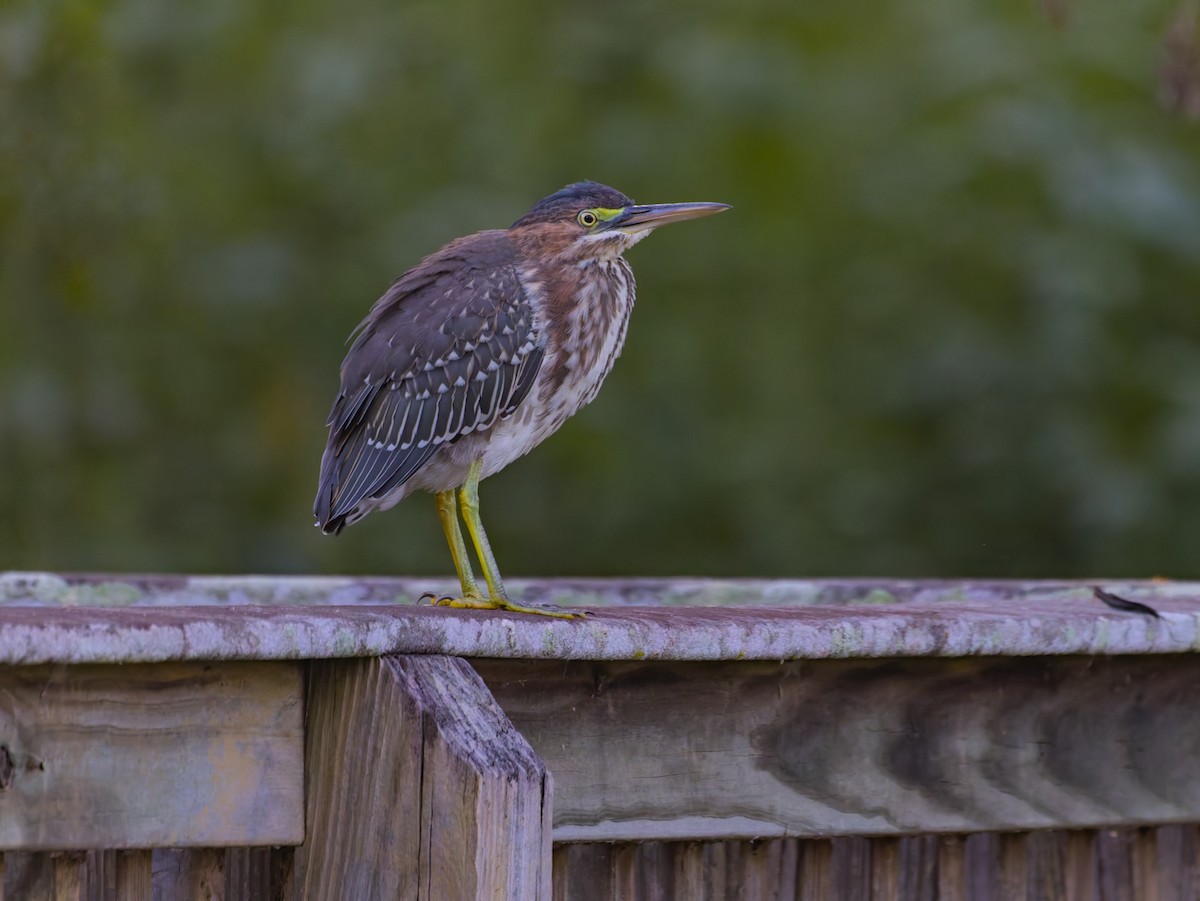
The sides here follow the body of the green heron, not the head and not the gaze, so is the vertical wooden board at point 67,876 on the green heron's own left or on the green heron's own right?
on the green heron's own right

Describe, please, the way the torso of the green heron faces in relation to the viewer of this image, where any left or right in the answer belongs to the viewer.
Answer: facing to the right of the viewer

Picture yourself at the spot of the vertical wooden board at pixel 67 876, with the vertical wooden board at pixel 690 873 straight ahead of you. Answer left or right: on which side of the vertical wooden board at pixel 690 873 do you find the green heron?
left

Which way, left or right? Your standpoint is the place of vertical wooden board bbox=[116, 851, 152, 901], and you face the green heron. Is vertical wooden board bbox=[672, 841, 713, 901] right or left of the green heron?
right

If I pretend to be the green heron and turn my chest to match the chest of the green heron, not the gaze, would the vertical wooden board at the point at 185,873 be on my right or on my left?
on my right
